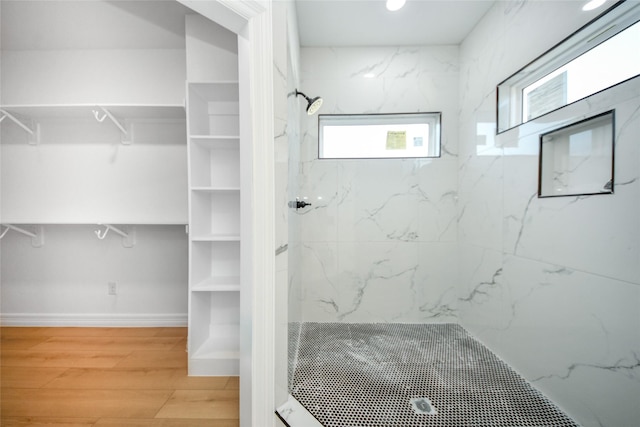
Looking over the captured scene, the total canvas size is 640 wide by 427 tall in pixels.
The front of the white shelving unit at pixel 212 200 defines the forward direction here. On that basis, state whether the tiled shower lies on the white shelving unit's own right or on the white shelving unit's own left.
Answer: on the white shelving unit's own left

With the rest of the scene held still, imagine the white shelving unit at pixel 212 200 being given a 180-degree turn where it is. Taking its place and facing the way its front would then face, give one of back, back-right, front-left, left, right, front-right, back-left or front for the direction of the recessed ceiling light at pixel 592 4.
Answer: back-right

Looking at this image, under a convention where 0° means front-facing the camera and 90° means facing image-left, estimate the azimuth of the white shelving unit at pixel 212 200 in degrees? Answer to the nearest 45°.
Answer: approximately 0°
